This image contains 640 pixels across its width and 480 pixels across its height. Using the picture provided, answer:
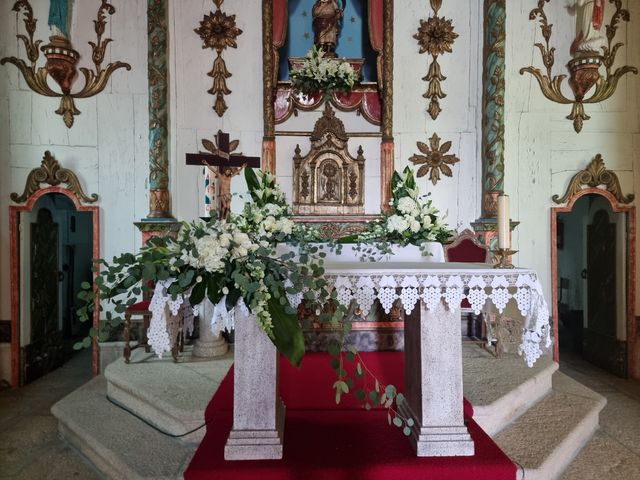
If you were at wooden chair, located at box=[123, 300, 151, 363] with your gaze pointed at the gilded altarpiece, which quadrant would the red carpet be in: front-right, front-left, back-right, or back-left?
front-right

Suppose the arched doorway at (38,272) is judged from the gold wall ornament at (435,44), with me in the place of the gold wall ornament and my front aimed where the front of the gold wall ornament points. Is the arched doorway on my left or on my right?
on my right

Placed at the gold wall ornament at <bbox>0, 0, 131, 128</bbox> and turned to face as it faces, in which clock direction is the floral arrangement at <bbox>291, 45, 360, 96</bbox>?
The floral arrangement is roughly at 10 o'clock from the gold wall ornament.

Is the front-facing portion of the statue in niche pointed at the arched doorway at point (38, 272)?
no

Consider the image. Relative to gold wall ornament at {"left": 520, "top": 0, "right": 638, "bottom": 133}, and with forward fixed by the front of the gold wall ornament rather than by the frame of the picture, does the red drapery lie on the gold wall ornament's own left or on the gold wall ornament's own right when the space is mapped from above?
on the gold wall ornament's own right

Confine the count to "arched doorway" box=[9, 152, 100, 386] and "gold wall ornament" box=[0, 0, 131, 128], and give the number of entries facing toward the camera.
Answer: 2

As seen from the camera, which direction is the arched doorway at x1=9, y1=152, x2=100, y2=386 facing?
toward the camera

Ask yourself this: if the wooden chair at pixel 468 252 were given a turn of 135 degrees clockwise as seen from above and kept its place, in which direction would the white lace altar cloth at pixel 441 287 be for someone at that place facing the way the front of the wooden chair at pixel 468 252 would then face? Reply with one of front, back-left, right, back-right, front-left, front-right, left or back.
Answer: back-left

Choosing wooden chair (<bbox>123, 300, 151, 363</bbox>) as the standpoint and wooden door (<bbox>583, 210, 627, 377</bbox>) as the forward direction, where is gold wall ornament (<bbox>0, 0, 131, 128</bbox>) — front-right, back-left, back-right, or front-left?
back-left

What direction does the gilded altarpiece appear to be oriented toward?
toward the camera

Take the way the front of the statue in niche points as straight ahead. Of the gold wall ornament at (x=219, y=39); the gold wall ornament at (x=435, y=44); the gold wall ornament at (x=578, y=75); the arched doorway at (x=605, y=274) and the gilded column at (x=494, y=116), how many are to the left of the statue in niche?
4

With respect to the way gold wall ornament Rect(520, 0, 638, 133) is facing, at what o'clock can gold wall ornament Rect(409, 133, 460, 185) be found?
gold wall ornament Rect(409, 133, 460, 185) is roughly at 2 o'clock from gold wall ornament Rect(520, 0, 638, 133).

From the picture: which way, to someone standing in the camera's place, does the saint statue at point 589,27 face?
facing the viewer

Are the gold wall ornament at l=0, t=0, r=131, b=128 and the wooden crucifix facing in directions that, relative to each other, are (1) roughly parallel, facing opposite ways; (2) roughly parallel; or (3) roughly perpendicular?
roughly parallel

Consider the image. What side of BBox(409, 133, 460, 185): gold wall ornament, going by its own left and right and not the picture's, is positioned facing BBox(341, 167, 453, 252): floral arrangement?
front
